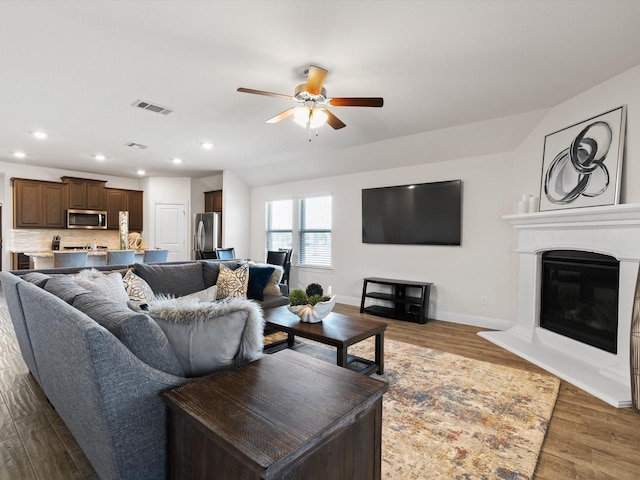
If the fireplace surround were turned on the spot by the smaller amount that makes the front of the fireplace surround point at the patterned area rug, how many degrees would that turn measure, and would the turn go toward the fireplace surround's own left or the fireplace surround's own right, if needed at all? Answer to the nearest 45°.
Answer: approximately 45° to the fireplace surround's own left

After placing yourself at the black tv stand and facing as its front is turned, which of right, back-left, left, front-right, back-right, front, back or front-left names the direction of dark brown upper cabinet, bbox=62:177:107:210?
front-right

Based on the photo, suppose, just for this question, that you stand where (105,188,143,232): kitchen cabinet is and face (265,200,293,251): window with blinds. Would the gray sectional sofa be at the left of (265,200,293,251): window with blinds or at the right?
right

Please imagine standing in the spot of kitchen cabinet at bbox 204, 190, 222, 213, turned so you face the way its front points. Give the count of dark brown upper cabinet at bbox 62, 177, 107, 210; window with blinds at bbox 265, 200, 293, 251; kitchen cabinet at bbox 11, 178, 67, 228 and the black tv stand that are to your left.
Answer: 2

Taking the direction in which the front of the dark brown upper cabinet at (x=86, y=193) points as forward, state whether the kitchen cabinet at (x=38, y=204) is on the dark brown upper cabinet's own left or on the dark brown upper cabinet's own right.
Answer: on the dark brown upper cabinet's own right

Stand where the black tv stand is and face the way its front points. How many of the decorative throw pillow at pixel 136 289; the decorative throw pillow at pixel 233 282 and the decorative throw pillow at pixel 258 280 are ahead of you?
3

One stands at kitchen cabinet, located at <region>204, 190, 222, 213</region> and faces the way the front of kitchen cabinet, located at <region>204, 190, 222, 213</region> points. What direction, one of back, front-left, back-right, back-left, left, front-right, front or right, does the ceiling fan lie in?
front-left

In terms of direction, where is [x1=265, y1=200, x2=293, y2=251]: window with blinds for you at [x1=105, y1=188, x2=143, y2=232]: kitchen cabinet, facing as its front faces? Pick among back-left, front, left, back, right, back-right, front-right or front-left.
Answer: front-left

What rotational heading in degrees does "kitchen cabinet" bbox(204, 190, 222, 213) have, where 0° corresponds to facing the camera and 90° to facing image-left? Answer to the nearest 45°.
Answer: approximately 45°

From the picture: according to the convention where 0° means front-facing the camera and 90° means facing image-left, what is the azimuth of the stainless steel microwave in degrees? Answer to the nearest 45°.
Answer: approximately 0°

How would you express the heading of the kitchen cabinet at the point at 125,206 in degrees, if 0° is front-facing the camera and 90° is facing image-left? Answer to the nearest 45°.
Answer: approximately 0°
